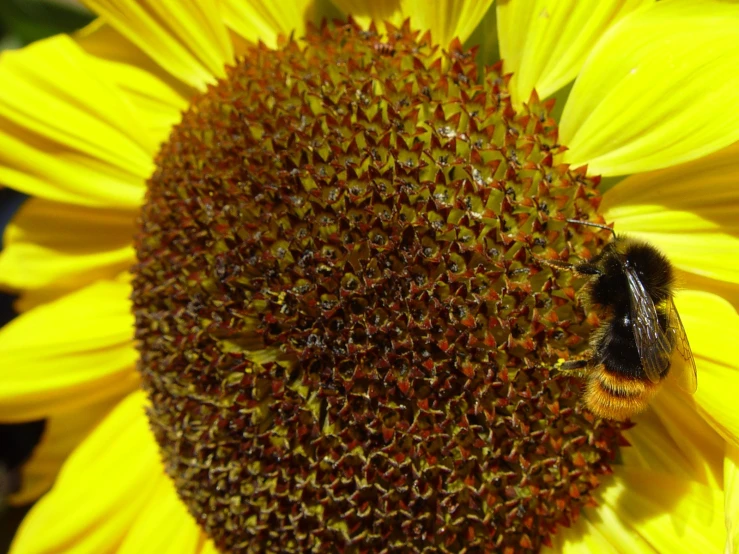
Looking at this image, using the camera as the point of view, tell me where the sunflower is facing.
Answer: facing the viewer
